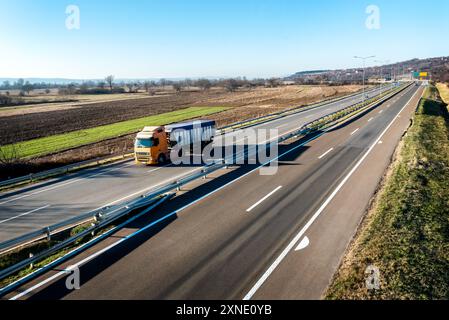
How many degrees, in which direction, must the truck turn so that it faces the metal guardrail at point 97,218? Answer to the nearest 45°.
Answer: approximately 45° to its left

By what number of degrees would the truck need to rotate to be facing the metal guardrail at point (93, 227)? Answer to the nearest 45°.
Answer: approximately 45° to its left

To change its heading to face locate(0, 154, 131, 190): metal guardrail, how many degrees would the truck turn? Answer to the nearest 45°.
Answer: approximately 45° to its right

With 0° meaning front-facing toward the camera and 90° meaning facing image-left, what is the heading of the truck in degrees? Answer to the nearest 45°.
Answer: approximately 45°
